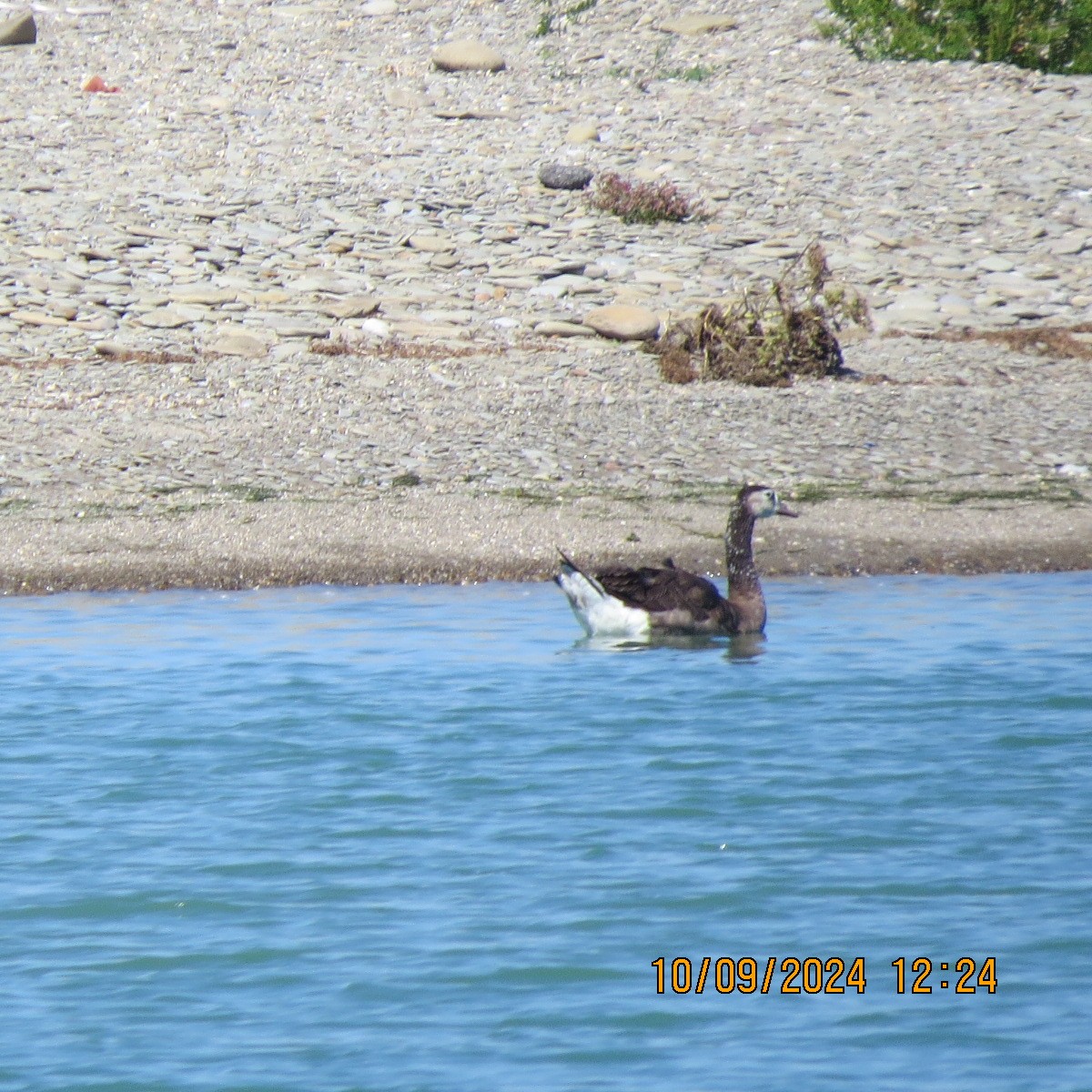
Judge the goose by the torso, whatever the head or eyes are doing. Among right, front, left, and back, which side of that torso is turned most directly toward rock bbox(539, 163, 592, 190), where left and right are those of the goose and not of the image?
left

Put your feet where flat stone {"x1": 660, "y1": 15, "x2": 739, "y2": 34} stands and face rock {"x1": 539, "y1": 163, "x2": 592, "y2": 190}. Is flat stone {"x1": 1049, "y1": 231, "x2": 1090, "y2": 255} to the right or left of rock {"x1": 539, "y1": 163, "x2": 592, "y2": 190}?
left

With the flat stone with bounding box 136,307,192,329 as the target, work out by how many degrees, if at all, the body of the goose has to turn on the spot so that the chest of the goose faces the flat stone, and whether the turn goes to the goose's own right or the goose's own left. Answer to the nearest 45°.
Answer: approximately 135° to the goose's own left

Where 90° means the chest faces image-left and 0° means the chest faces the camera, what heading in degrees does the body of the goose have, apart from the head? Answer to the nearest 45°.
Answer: approximately 270°

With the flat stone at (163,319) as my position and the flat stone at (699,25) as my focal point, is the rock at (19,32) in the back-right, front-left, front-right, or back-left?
front-left

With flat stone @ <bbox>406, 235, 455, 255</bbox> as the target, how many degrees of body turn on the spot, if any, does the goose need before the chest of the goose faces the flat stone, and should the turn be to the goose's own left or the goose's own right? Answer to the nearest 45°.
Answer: approximately 90° to the goose's own left

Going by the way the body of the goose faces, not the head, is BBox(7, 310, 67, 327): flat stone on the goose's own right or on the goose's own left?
on the goose's own left

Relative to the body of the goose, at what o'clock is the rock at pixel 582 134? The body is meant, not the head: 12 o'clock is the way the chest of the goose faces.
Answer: The rock is roughly at 9 o'clock from the goose.

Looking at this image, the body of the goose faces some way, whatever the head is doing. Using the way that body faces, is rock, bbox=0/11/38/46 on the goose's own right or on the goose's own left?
on the goose's own left

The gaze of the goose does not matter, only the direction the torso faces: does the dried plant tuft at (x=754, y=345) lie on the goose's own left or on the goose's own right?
on the goose's own left

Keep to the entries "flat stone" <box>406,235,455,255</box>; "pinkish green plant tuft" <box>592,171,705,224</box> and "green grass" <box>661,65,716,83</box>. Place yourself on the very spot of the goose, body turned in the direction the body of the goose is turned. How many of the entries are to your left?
3

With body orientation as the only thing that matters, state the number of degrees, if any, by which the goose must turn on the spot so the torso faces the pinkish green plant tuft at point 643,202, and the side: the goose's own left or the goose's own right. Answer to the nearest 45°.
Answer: approximately 90° to the goose's own left

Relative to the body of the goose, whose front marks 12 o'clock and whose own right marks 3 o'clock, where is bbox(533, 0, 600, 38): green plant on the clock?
The green plant is roughly at 9 o'clock from the goose.

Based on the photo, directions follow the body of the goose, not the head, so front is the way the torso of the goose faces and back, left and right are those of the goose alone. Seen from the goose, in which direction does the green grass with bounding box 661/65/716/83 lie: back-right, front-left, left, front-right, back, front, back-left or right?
left
